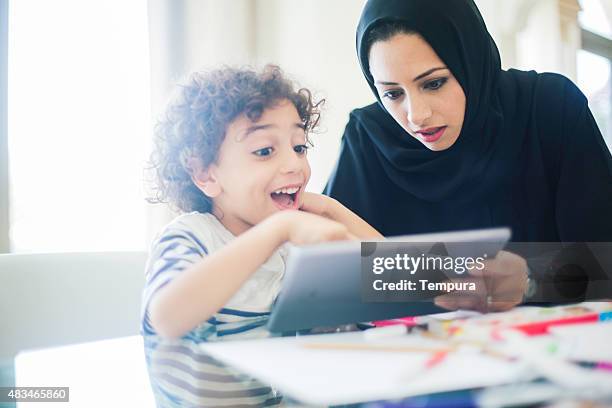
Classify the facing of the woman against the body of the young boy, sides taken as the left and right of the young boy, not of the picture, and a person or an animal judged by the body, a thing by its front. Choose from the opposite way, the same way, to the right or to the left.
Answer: to the right

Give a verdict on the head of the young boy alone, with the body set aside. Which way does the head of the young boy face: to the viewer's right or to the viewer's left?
to the viewer's right

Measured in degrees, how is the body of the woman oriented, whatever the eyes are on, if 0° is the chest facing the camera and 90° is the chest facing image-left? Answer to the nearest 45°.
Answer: approximately 45°

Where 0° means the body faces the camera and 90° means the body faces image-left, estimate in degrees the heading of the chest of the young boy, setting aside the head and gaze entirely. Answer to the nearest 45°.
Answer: approximately 315°
